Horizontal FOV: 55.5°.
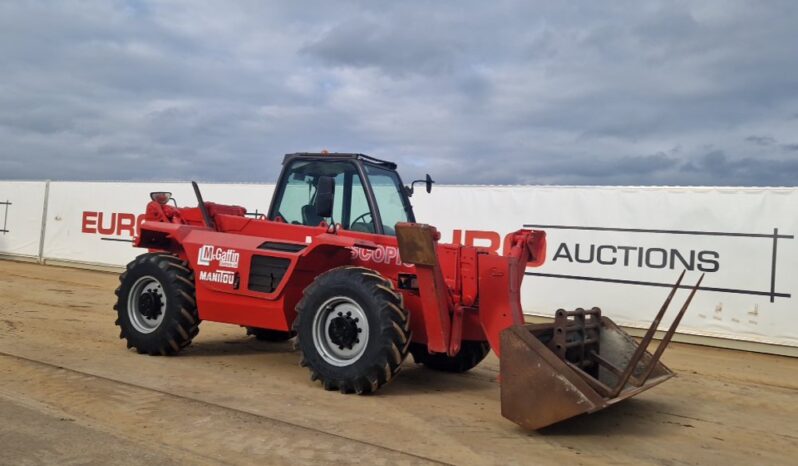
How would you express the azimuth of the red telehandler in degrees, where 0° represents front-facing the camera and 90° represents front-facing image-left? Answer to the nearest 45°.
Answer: approximately 315°
